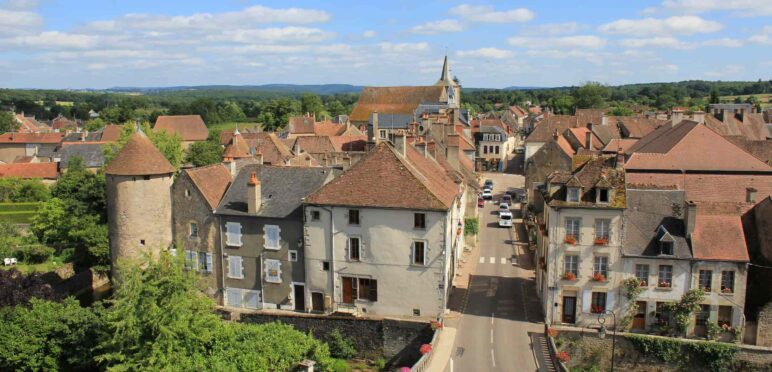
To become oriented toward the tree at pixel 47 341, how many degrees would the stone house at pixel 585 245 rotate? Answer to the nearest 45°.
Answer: approximately 90° to its right

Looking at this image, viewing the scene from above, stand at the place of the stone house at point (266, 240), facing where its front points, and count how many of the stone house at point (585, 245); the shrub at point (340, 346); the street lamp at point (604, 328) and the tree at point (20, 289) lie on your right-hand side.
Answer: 1

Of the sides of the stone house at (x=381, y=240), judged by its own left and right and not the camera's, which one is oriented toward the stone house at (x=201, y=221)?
right

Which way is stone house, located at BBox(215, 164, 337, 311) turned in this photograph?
toward the camera

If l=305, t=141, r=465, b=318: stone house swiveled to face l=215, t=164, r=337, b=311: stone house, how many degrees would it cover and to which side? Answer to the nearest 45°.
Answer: approximately 90° to its right
